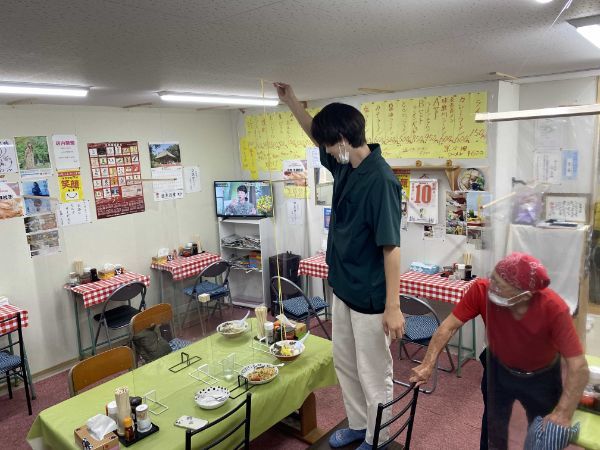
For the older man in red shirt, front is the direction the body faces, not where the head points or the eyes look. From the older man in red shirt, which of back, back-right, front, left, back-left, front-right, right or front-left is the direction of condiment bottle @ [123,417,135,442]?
front-right

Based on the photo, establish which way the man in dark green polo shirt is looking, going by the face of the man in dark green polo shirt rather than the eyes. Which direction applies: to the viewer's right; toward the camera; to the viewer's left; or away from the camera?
to the viewer's left

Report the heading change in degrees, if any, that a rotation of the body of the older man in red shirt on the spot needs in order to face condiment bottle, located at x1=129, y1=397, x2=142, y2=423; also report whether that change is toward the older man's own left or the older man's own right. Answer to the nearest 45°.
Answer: approximately 45° to the older man's own right

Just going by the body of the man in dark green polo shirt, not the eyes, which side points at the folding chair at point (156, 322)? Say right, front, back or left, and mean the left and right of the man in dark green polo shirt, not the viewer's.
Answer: right

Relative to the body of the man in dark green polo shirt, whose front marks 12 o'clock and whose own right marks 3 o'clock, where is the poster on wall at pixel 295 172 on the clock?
The poster on wall is roughly at 4 o'clock from the man in dark green polo shirt.

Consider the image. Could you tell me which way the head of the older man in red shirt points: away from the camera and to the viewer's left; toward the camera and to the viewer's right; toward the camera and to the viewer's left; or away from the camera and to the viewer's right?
toward the camera and to the viewer's left

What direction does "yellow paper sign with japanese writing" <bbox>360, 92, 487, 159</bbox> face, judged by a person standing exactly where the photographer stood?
facing the viewer and to the left of the viewer

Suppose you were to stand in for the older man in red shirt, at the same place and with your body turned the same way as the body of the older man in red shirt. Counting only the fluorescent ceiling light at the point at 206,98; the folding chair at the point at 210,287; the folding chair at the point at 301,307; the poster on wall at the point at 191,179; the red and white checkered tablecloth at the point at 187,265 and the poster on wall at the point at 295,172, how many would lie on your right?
6

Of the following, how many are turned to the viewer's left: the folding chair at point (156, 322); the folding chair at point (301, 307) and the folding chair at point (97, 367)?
0

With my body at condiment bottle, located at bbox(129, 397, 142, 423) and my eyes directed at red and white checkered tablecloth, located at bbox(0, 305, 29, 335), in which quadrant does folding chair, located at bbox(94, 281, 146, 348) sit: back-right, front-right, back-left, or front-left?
front-right

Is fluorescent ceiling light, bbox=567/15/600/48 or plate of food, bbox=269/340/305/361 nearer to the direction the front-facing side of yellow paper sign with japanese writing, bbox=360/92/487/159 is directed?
the plate of food

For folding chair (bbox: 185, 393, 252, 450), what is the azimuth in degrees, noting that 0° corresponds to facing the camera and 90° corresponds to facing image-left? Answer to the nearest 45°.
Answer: approximately 135°
